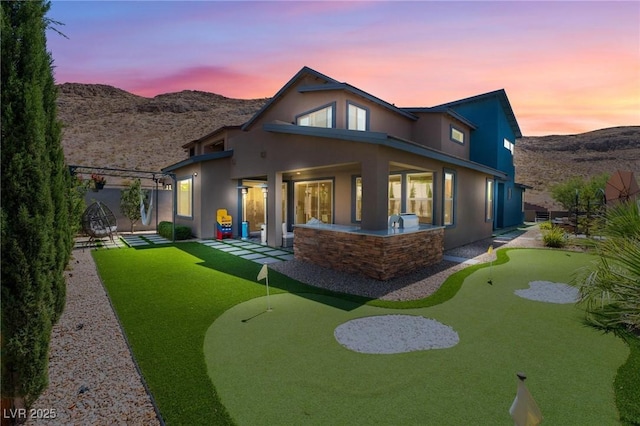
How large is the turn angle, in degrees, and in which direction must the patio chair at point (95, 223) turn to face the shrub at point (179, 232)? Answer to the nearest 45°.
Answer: approximately 90° to its left

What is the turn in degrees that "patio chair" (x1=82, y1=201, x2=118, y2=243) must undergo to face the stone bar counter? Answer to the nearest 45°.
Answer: approximately 45° to its left

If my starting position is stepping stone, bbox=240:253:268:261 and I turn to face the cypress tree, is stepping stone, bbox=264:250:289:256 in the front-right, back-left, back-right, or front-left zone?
back-left

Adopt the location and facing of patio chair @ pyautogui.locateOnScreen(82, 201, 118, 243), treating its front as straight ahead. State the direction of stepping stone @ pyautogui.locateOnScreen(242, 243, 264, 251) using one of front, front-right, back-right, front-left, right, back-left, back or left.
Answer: front-left

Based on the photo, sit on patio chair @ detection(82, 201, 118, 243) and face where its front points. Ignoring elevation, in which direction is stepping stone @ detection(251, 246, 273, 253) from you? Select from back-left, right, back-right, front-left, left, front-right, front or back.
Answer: front-left

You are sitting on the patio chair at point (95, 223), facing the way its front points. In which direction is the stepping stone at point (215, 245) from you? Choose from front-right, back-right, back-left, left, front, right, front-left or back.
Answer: front-left

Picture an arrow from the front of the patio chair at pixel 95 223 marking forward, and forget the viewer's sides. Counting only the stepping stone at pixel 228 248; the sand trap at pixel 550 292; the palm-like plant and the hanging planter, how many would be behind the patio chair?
1

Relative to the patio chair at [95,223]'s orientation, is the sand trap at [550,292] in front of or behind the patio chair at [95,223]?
in front

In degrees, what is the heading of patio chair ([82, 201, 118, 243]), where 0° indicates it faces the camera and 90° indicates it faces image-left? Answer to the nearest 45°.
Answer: approximately 0°
